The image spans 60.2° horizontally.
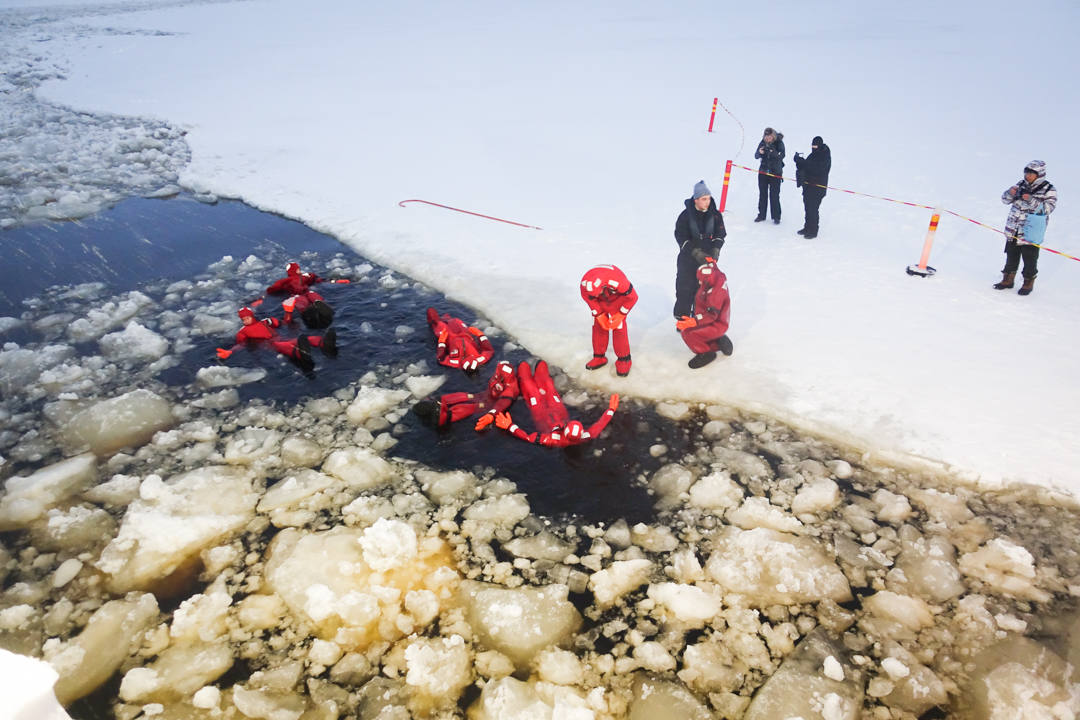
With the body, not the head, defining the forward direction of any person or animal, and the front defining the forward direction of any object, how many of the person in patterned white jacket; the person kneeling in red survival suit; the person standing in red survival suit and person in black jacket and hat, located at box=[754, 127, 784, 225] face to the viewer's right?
0

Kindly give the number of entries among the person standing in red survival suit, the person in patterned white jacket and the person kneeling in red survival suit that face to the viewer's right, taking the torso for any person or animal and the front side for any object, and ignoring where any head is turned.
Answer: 0

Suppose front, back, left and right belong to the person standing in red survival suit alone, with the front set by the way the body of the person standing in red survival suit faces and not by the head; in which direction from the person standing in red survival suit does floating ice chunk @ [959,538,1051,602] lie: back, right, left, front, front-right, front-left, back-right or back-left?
front-left

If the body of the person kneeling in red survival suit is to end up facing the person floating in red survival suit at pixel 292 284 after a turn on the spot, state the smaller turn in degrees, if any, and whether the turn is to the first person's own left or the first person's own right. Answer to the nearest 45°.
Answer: approximately 45° to the first person's own right

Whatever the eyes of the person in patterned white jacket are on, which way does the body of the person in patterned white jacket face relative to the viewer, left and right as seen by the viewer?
facing the viewer and to the left of the viewer

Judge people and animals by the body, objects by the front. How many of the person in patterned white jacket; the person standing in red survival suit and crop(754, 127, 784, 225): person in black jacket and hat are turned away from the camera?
0

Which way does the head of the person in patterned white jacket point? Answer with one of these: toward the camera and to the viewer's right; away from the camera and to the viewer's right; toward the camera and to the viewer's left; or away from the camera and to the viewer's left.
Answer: toward the camera and to the viewer's left

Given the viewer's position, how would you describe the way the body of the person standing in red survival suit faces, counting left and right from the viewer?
facing the viewer

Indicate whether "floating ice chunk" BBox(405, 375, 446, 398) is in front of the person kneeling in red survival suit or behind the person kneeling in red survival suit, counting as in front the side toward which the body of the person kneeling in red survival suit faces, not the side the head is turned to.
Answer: in front

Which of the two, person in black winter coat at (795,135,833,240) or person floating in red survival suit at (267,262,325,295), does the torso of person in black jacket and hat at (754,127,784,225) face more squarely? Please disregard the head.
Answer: the person floating in red survival suit

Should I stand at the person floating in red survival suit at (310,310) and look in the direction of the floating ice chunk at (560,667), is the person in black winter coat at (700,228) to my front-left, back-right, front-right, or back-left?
front-left

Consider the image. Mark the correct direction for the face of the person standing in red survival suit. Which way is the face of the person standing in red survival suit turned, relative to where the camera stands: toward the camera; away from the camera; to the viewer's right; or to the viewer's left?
toward the camera

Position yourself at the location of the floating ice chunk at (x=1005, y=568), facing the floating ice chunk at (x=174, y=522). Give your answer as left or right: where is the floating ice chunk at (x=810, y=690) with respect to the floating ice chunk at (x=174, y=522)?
left

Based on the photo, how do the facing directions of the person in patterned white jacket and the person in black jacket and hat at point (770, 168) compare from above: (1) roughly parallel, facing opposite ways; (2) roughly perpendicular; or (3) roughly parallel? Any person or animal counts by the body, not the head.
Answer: roughly parallel

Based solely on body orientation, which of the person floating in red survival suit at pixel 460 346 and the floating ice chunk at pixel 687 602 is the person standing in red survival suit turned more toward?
the floating ice chunk

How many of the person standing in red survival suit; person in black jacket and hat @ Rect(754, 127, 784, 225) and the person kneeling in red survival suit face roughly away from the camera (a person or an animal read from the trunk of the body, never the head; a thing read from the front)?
0
